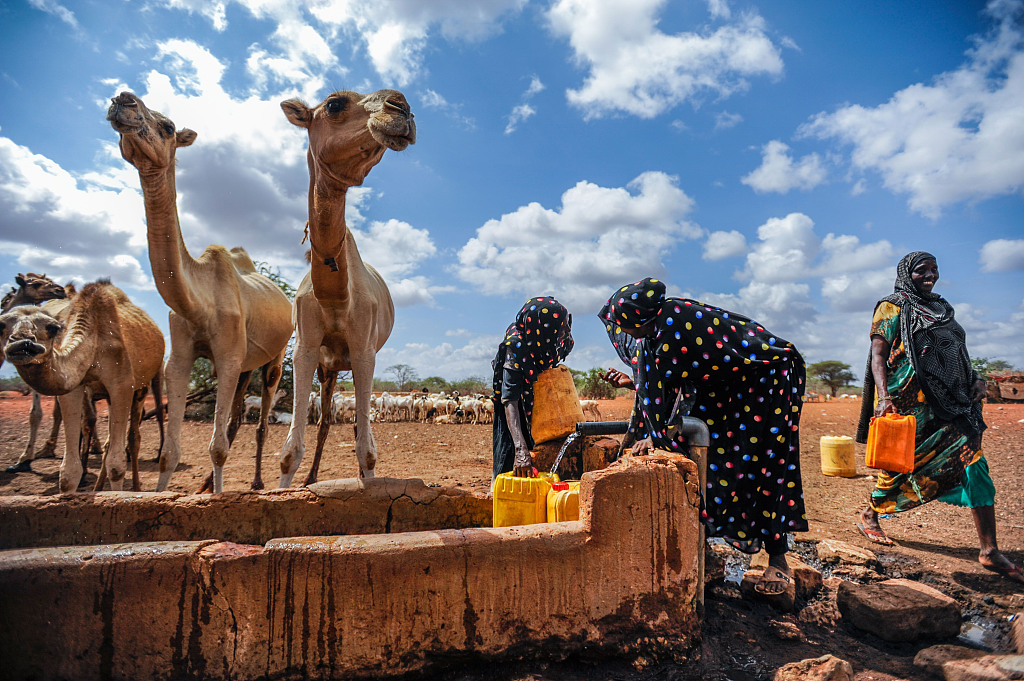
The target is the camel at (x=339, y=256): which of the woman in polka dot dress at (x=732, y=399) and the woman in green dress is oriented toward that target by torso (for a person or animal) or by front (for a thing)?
the woman in polka dot dress

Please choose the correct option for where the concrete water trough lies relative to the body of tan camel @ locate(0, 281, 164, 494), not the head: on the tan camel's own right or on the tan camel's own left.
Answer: on the tan camel's own left

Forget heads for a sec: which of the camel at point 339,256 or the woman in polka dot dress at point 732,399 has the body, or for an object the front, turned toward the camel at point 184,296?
the woman in polka dot dress

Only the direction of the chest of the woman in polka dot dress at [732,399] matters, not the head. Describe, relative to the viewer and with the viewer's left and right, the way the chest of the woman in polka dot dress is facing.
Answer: facing to the left of the viewer

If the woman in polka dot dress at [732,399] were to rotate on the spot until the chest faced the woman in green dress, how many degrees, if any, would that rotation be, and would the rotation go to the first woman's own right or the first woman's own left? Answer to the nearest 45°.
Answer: approximately 135° to the first woman's own right

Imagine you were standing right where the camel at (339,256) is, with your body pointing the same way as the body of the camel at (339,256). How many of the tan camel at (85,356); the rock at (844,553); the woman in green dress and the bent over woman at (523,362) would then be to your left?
3

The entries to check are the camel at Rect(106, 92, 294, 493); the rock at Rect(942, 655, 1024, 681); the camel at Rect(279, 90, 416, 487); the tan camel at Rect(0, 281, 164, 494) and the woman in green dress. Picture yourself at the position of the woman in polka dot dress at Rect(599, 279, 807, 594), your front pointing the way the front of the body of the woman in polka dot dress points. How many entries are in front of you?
3

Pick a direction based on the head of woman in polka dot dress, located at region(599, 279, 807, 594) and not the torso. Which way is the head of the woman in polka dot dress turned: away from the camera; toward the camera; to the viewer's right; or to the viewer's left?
to the viewer's left

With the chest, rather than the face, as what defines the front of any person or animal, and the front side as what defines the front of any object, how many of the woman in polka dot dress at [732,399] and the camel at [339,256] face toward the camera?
1

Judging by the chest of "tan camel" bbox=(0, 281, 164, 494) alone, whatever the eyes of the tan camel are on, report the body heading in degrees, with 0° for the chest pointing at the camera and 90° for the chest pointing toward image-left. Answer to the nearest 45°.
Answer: approximately 45°

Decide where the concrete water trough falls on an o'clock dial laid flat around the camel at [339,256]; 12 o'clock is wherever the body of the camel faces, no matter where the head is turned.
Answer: The concrete water trough is roughly at 12 o'clock from the camel.

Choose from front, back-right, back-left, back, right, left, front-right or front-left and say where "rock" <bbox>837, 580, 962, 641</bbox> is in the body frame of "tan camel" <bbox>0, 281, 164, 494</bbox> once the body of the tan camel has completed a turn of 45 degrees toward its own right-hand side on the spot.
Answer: back-left

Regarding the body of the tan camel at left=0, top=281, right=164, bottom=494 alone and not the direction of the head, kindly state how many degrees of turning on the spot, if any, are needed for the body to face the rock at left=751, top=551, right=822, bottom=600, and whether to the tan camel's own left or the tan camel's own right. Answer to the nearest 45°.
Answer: approximately 90° to the tan camel's own left
